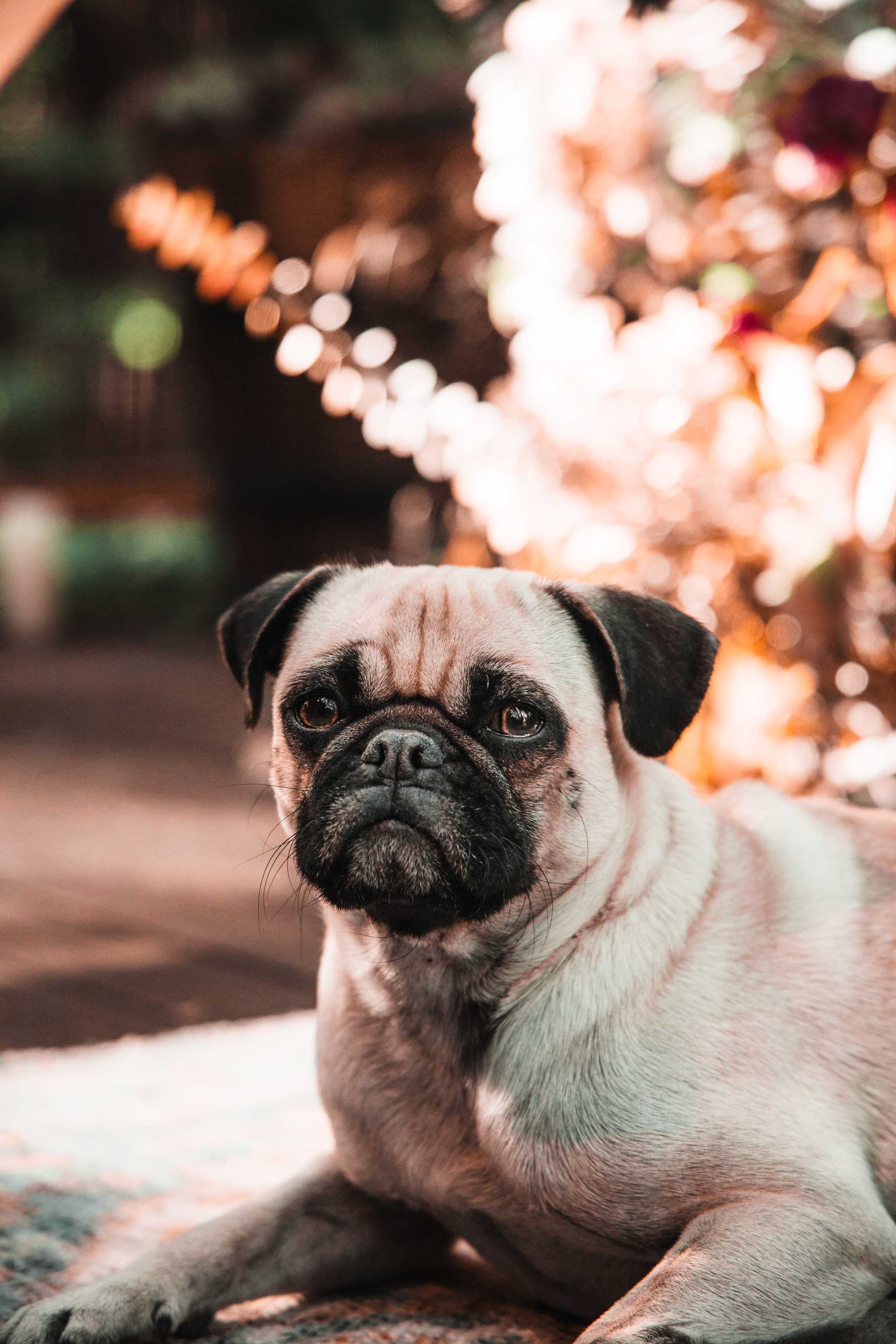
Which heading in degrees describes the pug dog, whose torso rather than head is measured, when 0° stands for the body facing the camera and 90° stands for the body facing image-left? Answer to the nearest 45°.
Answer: approximately 45°

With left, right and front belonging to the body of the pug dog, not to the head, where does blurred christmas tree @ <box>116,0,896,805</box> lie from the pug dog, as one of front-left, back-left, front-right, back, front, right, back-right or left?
back-right

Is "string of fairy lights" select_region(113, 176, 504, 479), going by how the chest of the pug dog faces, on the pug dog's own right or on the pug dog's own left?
on the pug dog's own right
